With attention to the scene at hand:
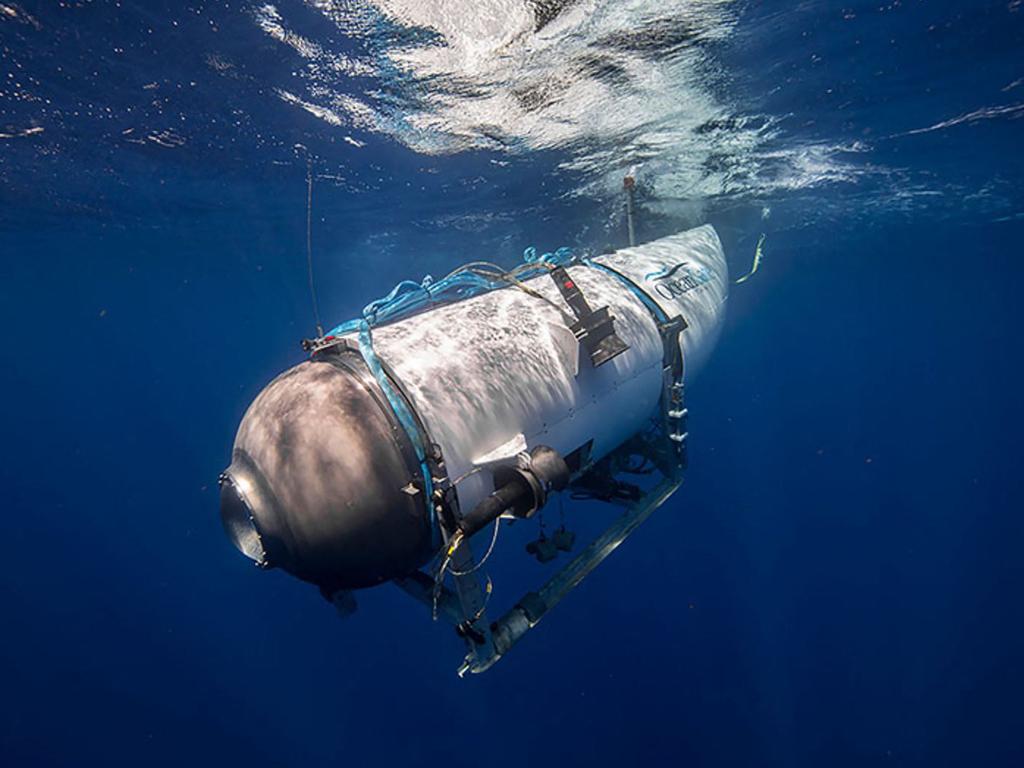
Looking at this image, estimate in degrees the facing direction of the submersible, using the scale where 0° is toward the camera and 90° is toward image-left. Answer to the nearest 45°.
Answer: approximately 45°
